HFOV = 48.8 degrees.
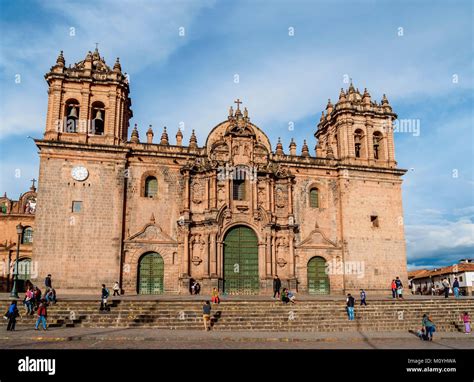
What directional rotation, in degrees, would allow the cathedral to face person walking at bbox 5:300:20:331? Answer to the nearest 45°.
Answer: approximately 45° to its right

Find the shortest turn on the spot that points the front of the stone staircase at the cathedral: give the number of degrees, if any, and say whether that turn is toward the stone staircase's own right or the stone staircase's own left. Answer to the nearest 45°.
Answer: approximately 180°

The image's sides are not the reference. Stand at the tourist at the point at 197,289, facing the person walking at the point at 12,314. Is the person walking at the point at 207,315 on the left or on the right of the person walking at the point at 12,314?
left

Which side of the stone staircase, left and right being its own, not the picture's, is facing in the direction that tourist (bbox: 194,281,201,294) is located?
back

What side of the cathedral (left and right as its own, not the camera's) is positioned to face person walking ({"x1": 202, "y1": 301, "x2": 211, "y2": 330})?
front

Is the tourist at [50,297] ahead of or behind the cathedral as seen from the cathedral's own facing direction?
ahead

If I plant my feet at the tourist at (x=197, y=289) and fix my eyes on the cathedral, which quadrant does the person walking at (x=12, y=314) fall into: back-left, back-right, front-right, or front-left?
back-left

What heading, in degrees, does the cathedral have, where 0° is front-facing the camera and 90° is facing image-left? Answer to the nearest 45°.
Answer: approximately 0°

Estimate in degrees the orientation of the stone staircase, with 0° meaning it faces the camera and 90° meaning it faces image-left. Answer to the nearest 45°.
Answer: approximately 0°

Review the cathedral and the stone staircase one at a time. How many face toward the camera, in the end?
2

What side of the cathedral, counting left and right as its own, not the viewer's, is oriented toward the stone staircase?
front
